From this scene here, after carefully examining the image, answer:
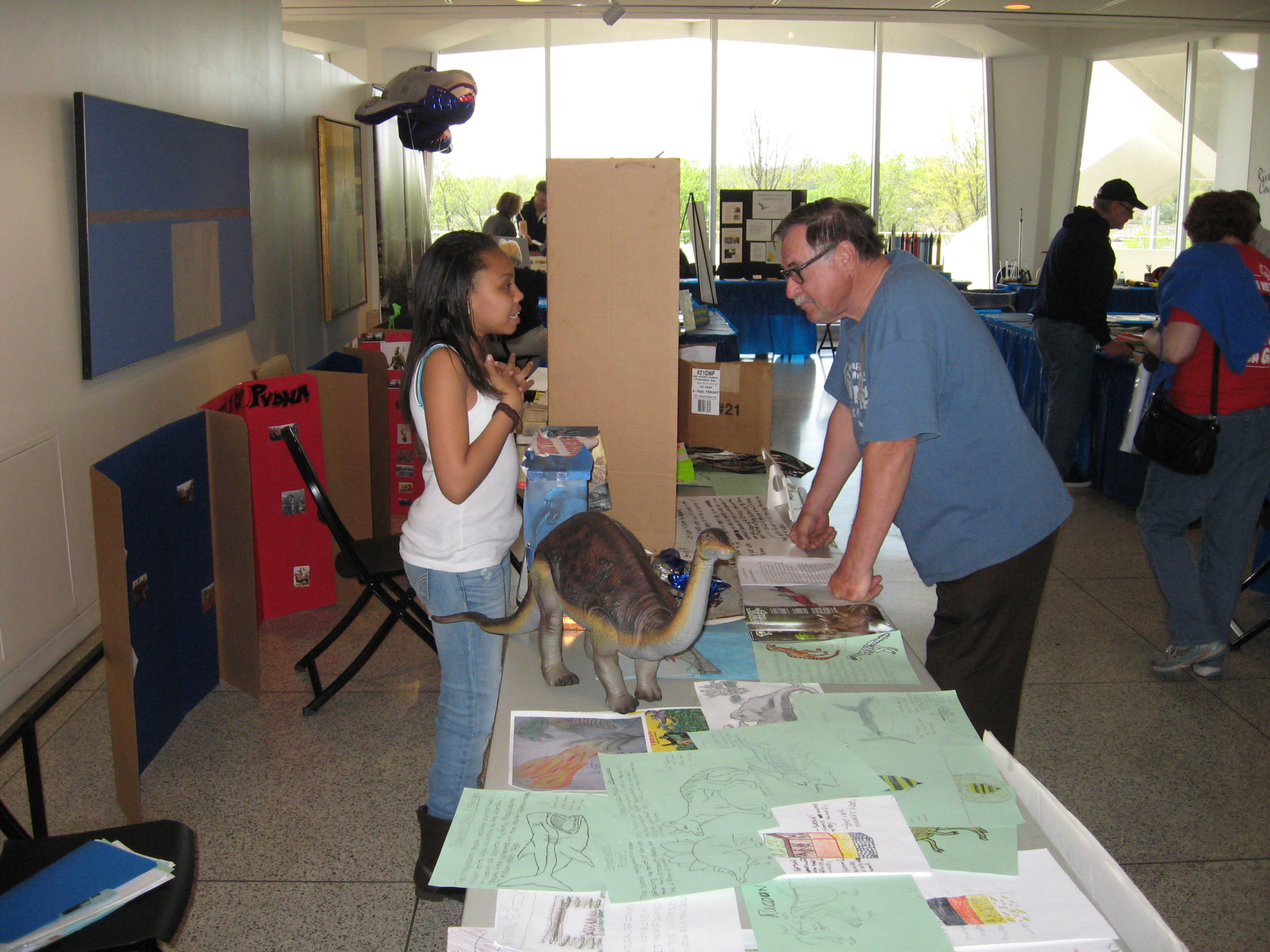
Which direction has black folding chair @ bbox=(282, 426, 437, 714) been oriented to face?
to the viewer's right

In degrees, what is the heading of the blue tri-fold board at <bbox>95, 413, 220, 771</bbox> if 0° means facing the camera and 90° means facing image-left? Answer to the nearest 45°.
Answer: approximately 315°

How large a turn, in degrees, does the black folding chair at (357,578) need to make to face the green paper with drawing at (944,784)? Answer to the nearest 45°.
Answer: approximately 90° to its right

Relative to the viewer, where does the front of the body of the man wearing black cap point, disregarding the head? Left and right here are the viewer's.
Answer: facing to the right of the viewer

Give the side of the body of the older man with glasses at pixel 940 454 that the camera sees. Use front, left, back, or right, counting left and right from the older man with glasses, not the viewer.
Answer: left

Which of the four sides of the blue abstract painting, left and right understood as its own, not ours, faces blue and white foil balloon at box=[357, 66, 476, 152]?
left

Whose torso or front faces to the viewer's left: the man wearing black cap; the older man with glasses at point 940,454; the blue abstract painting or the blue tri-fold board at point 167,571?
the older man with glasses

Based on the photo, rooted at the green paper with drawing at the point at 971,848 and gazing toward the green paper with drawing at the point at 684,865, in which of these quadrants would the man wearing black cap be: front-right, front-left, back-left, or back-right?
back-right

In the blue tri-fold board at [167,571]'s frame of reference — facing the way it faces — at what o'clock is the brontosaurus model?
The brontosaurus model is roughly at 1 o'clock from the blue tri-fold board.

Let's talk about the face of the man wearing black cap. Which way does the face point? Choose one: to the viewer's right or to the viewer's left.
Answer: to the viewer's right

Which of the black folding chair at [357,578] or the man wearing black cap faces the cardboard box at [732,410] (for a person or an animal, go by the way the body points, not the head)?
the black folding chair
